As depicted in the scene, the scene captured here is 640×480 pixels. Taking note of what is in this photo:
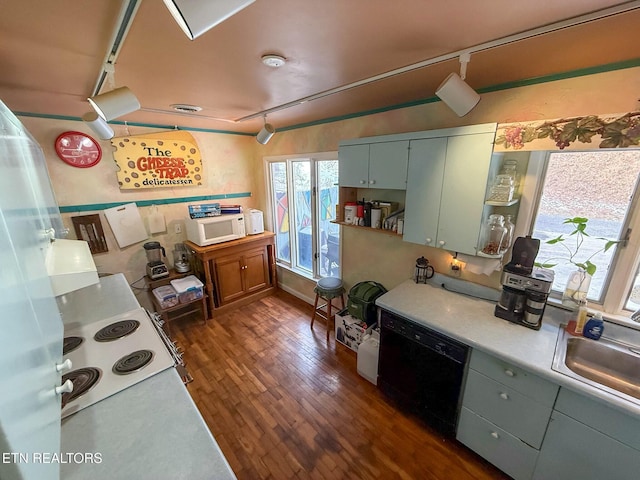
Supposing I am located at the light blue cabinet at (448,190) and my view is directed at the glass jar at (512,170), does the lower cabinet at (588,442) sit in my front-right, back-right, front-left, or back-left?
front-right

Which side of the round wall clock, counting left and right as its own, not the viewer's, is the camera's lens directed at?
front

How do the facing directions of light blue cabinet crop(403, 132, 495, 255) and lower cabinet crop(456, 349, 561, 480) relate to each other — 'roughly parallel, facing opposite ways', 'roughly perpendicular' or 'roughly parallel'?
roughly parallel

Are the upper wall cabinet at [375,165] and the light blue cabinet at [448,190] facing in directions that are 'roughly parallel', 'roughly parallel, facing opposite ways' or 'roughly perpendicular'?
roughly parallel

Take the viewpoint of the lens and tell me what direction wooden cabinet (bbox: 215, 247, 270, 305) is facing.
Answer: facing the viewer and to the right of the viewer

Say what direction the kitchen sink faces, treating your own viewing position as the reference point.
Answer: facing the viewer and to the left of the viewer

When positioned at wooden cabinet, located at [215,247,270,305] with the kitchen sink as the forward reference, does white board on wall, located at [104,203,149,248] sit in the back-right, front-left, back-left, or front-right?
back-right

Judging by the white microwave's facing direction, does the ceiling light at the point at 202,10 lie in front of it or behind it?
in front

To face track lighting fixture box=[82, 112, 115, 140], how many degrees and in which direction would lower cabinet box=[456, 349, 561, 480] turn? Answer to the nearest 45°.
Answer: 0° — it already faces it

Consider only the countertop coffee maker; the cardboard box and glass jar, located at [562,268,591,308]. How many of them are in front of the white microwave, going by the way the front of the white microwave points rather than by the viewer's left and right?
3
